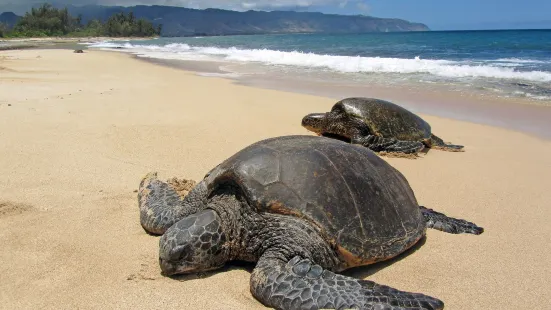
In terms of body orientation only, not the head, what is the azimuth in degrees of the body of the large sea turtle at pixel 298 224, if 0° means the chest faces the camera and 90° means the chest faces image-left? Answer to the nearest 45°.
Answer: approximately 45°

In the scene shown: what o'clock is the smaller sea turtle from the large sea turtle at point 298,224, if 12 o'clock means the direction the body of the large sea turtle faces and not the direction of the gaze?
The smaller sea turtle is roughly at 5 o'clock from the large sea turtle.

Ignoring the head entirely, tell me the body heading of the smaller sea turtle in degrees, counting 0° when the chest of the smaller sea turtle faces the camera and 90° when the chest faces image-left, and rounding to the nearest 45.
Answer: approximately 90°

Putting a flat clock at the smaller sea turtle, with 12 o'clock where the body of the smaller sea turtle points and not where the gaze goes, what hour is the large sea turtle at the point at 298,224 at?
The large sea turtle is roughly at 9 o'clock from the smaller sea turtle.
